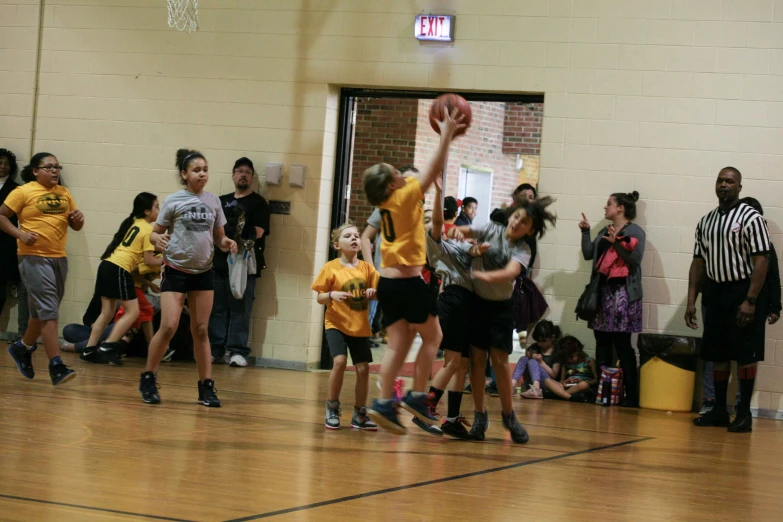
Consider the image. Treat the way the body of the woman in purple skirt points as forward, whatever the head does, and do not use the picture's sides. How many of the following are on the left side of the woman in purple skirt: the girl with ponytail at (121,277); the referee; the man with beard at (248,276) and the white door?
1

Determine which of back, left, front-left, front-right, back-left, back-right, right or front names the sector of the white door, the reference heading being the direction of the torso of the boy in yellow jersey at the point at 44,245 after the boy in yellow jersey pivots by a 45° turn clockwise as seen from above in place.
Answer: back-left

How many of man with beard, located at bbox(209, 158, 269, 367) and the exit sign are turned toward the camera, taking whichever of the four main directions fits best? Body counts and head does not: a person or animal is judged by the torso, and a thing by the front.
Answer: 2

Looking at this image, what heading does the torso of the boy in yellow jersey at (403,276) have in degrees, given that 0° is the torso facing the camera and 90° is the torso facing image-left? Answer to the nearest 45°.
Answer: approximately 225°

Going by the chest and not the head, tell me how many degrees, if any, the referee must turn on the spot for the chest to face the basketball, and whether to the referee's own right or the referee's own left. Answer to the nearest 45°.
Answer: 0° — they already face it

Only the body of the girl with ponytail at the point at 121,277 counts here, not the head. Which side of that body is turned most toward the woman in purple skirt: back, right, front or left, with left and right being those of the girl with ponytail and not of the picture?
right

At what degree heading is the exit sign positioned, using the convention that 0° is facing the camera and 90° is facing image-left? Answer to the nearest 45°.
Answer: approximately 0°

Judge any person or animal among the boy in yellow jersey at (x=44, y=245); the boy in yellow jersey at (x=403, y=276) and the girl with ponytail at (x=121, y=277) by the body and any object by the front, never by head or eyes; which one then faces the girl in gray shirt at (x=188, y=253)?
the boy in yellow jersey at (x=44, y=245)

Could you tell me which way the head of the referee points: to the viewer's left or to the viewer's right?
to the viewer's left

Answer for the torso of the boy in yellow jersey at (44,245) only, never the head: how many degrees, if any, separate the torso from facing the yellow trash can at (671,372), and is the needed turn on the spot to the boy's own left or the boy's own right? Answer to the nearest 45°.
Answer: approximately 45° to the boy's own left

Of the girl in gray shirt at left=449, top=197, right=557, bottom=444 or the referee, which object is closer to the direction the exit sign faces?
the girl in gray shirt
